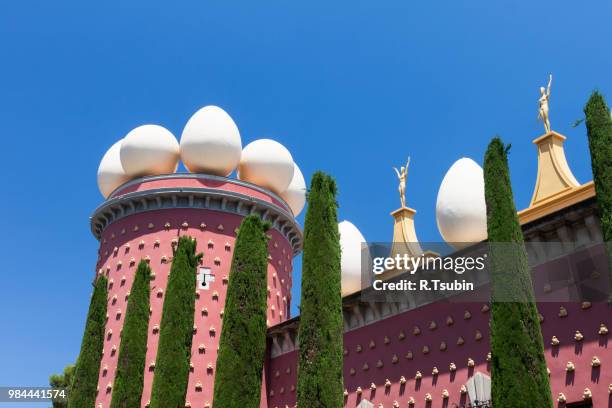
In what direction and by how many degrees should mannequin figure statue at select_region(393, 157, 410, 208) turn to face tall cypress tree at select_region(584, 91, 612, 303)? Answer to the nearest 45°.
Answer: approximately 45° to its left

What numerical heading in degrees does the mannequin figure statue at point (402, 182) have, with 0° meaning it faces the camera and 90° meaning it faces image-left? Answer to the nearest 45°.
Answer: approximately 45°

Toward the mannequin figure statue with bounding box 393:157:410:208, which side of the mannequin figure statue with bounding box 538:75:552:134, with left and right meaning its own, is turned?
right

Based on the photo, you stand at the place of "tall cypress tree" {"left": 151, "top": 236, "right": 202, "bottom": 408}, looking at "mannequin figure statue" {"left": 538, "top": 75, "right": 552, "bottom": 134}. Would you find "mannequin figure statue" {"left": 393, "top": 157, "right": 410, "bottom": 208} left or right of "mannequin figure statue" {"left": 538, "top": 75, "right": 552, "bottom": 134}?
left

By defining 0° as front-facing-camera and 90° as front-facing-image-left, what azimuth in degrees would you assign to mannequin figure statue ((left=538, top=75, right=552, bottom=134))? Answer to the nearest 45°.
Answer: approximately 45°
